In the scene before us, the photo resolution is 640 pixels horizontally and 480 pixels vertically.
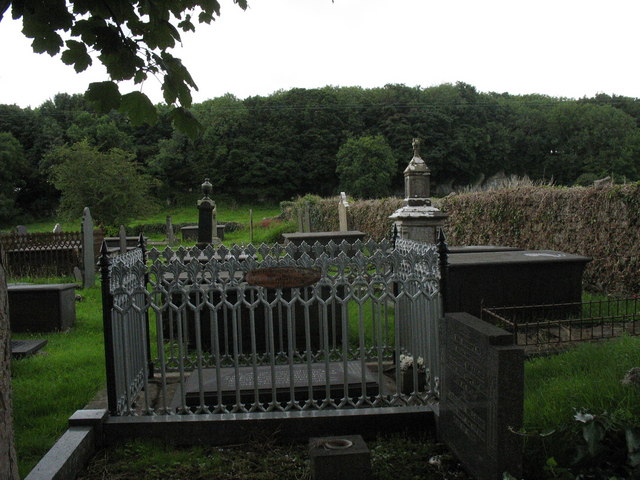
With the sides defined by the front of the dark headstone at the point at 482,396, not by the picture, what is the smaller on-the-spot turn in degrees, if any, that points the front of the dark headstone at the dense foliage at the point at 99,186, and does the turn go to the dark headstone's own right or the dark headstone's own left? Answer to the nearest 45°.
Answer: approximately 90° to the dark headstone's own right

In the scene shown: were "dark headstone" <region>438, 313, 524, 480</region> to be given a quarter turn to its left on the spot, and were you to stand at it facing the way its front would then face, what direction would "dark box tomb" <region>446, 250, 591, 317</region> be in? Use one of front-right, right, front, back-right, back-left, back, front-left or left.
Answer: back-left

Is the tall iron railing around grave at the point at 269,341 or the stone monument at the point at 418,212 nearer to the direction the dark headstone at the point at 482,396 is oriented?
the tall iron railing around grave

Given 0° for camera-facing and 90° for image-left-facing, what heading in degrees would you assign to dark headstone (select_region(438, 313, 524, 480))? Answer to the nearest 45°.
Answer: approximately 45°

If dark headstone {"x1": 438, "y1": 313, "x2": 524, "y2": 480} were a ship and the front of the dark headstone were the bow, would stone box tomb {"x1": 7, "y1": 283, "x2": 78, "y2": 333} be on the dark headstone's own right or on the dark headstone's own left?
on the dark headstone's own right

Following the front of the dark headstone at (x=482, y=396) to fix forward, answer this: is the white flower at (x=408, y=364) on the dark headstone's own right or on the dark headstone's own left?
on the dark headstone's own right

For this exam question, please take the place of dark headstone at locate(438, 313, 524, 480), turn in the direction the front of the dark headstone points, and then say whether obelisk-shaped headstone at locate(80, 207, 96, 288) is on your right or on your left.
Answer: on your right

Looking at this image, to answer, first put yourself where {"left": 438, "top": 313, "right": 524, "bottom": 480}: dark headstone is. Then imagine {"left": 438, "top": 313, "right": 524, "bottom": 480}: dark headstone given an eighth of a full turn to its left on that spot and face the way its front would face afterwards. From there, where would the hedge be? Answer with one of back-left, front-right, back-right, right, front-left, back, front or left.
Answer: back

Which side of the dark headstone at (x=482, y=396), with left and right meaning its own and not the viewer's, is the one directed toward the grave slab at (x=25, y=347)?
right

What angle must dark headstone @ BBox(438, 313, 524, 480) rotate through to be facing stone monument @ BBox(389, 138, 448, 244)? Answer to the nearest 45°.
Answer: approximately 135° to its right

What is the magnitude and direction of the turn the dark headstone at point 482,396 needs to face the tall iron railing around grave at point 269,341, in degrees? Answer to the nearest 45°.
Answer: approximately 90° to its right

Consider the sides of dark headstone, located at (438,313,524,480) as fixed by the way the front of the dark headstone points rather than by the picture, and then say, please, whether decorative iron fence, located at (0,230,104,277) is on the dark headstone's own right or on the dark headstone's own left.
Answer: on the dark headstone's own right

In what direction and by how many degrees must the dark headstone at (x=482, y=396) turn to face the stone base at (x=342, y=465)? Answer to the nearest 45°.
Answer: approximately 45° to its right
